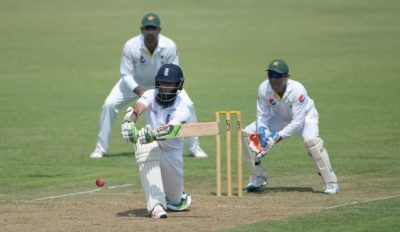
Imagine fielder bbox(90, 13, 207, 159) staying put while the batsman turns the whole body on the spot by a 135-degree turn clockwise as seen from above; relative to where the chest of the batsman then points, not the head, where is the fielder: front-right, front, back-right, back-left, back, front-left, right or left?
front-right

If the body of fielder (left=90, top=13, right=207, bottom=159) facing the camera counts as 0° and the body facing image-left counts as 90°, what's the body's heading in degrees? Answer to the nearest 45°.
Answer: approximately 0°

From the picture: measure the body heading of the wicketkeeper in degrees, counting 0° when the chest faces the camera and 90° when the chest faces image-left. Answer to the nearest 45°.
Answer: approximately 45°
